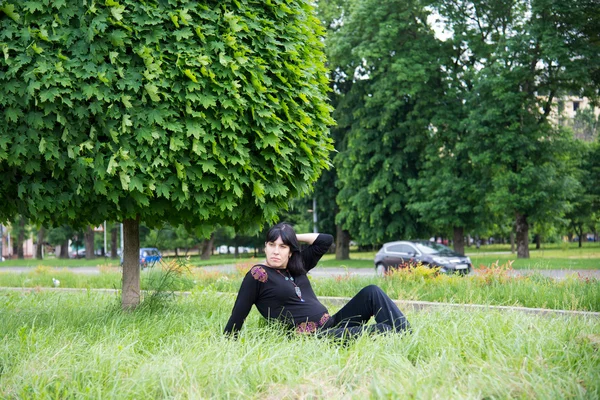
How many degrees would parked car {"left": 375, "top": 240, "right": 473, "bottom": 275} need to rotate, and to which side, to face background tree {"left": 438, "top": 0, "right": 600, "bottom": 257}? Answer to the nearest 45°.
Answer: approximately 90° to its left

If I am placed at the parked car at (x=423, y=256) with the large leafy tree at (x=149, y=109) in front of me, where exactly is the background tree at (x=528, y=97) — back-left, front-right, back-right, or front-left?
back-left

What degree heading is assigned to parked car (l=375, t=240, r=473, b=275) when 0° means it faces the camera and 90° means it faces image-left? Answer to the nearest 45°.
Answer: approximately 315°

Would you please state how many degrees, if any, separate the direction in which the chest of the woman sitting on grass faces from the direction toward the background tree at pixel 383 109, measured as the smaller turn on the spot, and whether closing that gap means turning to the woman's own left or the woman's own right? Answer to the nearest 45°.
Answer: approximately 135° to the woman's own left

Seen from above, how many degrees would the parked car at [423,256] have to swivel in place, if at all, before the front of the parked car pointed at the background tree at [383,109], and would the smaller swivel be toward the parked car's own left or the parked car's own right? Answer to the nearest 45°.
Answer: approximately 135° to the parked car's own left

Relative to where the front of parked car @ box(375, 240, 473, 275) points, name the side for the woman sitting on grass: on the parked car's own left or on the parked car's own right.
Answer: on the parked car's own right

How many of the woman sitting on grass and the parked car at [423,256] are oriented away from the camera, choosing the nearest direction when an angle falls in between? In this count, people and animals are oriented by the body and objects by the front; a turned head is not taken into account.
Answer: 0
